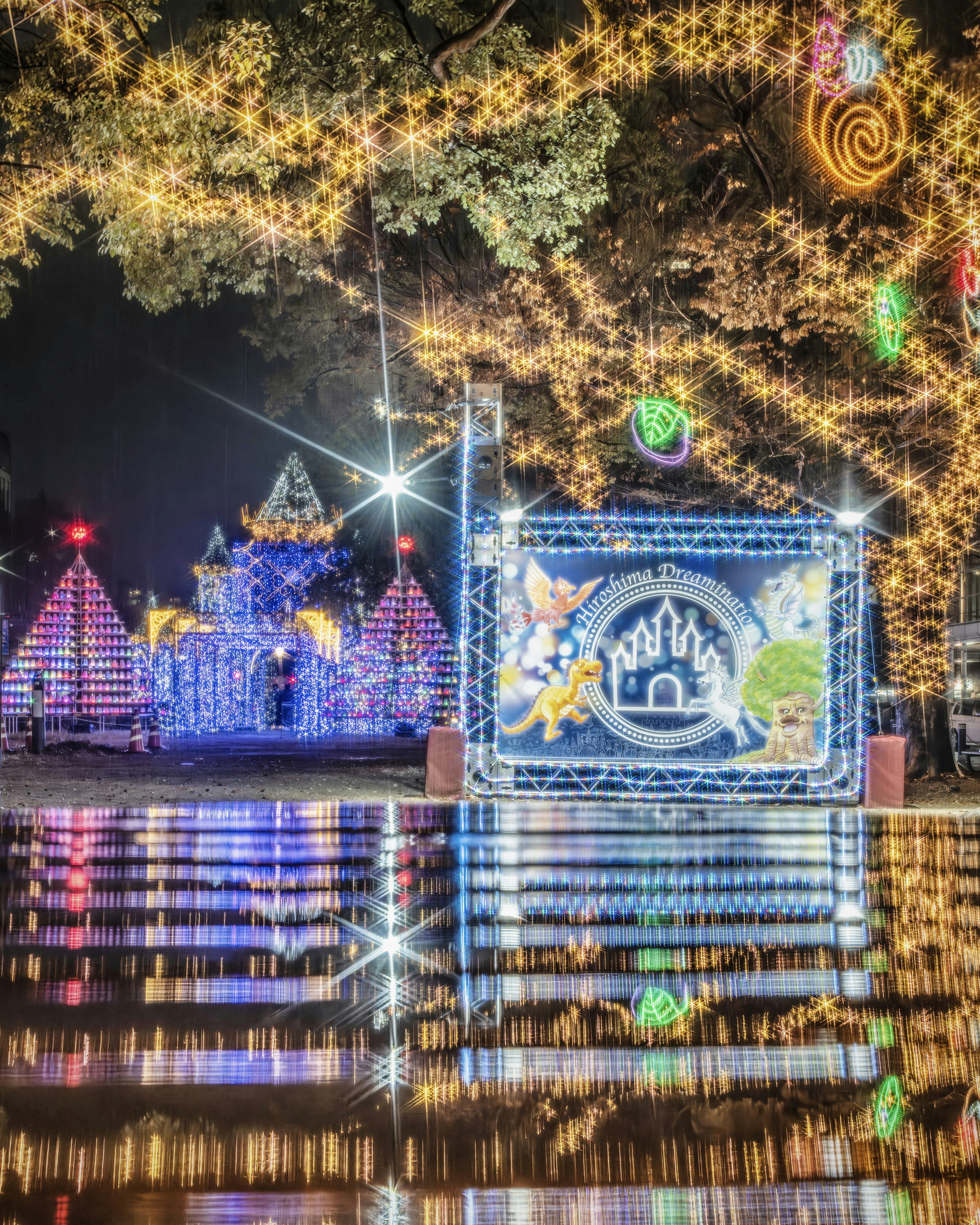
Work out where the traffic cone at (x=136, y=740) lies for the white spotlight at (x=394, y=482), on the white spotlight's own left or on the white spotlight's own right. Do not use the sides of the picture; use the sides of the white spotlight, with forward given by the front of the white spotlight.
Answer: on the white spotlight's own right

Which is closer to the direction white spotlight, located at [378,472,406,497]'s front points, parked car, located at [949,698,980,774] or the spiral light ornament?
the spiral light ornament

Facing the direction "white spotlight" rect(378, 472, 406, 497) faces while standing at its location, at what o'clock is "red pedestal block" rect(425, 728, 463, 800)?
The red pedestal block is roughly at 12 o'clock from the white spotlight.

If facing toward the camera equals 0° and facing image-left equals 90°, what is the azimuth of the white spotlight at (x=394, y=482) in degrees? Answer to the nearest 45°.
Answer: approximately 0°
